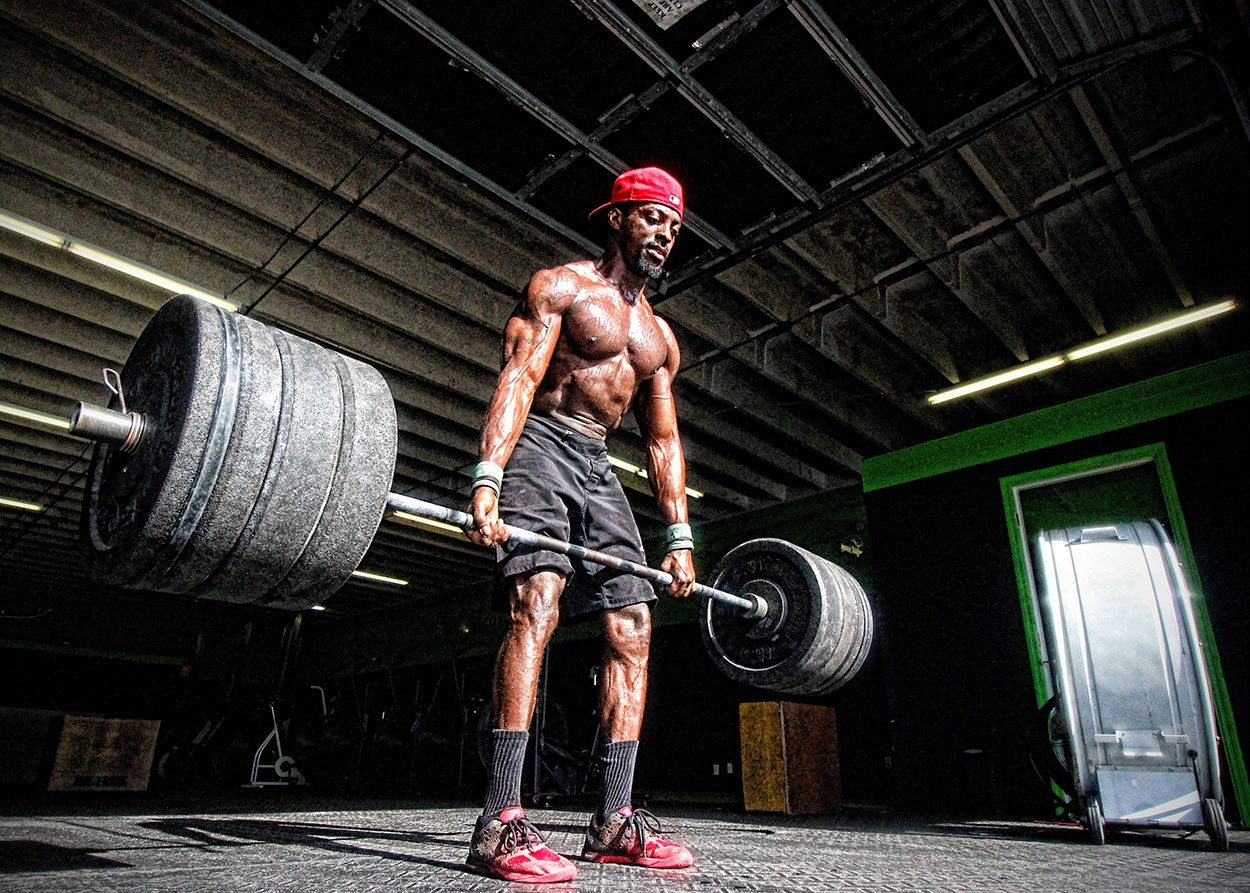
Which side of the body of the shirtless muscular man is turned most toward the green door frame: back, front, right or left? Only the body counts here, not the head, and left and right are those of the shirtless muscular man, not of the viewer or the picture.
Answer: left

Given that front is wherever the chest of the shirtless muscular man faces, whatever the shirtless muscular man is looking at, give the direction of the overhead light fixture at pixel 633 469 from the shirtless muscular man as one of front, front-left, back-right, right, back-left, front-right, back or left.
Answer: back-left

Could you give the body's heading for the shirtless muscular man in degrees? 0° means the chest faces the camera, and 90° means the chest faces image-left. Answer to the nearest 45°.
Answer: approximately 315°

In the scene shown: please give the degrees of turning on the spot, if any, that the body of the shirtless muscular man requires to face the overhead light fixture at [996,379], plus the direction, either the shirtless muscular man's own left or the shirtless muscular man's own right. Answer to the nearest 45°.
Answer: approximately 90° to the shirtless muscular man's own left

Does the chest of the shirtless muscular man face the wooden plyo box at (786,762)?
no

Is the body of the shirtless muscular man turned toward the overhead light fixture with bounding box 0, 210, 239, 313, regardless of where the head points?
no

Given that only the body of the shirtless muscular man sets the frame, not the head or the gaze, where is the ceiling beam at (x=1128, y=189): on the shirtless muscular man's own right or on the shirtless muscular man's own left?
on the shirtless muscular man's own left

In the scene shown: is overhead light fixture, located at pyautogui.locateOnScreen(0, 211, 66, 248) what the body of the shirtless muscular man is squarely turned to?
no
